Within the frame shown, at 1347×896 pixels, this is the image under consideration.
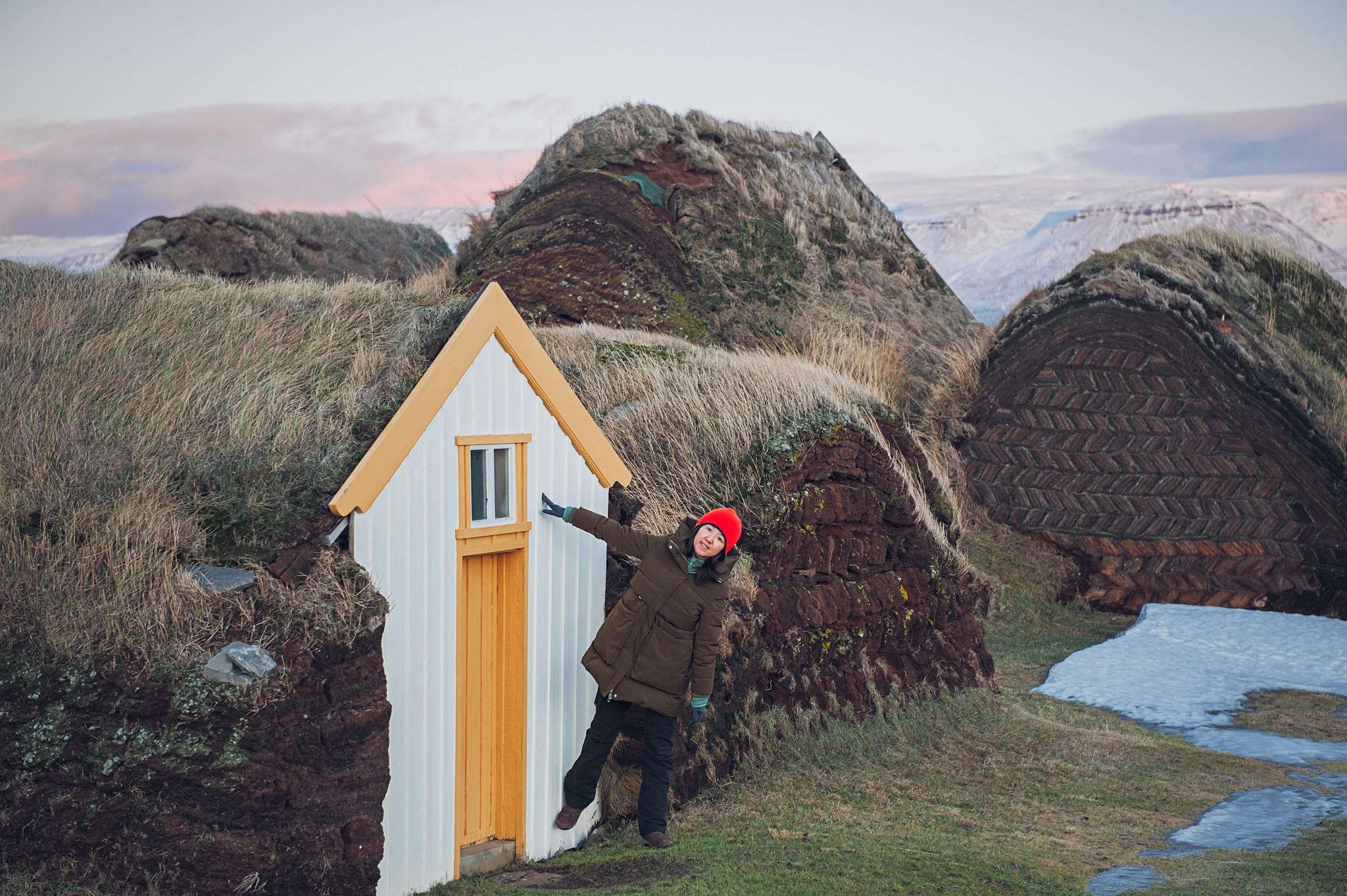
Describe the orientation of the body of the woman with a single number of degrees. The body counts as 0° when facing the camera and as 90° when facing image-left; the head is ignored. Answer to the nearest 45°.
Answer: approximately 0°

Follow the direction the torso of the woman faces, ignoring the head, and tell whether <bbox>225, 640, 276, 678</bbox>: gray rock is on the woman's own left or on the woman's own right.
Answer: on the woman's own right

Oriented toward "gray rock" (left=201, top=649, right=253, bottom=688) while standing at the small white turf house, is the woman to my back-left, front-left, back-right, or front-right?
back-left

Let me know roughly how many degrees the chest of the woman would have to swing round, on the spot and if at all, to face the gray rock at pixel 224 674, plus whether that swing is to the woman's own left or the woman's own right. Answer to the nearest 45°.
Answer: approximately 45° to the woman's own right

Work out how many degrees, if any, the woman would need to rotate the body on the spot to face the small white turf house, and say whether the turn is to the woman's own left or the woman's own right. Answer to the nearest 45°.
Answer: approximately 90° to the woman's own right

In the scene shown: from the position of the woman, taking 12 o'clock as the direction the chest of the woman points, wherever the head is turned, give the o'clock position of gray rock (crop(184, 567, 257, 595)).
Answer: The gray rock is roughly at 2 o'clock from the woman.
